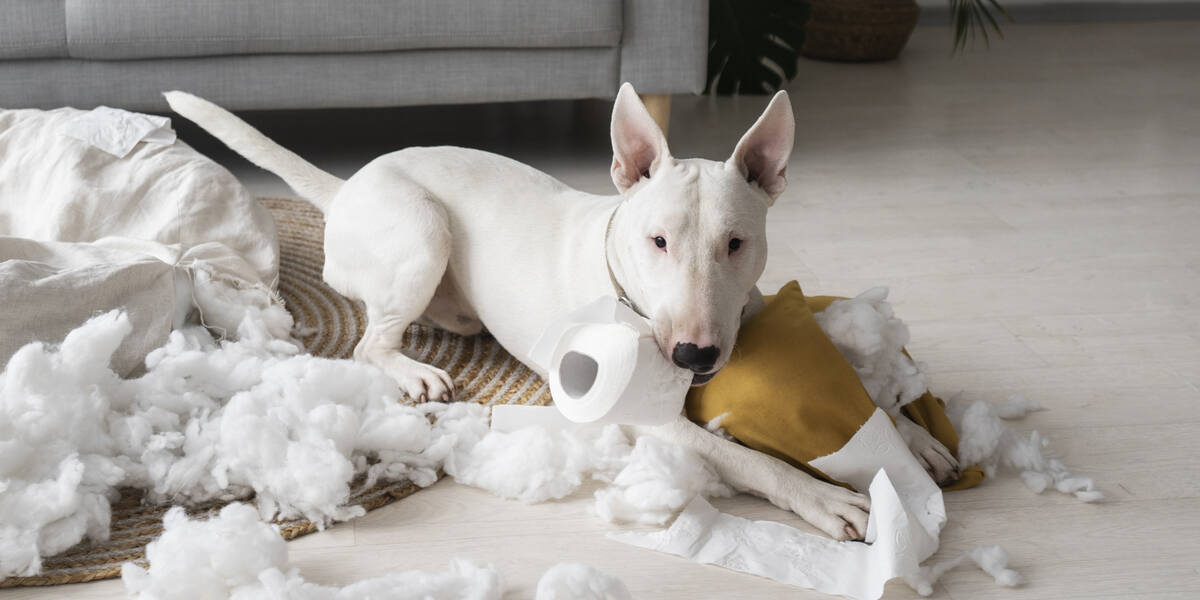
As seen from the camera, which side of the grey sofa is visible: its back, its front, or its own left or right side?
front

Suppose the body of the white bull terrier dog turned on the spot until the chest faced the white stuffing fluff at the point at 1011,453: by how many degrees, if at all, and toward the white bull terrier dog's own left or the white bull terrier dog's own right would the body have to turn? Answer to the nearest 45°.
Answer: approximately 45° to the white bull terrier dog's own left

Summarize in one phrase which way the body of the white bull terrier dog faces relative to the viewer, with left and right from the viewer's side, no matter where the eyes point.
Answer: facing the viewer and to the right of the viewer

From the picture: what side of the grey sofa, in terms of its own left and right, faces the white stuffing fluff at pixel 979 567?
front

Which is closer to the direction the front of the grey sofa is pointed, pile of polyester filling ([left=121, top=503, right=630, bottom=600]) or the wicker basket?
the pile of polyester filling

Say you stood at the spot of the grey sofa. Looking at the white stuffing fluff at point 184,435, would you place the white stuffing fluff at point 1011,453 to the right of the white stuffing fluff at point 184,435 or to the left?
left

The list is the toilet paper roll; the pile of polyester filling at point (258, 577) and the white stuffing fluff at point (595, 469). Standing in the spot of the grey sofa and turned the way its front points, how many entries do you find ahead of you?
3

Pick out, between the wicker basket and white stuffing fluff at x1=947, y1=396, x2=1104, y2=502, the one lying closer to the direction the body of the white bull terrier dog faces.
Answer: the white stuffing fluff

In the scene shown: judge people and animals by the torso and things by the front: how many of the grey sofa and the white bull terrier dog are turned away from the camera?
0

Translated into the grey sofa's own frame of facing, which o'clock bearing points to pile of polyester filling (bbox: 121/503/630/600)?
The pile of polyester filling is roughly at 12 o'clock from the grey sofa.

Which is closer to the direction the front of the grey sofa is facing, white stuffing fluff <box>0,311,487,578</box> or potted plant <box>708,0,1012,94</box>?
the white stuffing fluff

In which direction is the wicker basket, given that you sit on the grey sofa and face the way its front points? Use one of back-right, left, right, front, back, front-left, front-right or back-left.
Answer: back-left

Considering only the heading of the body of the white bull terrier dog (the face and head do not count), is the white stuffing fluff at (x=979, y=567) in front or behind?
in front

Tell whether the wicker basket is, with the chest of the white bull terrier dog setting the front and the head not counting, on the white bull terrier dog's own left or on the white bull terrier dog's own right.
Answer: on the white bull terrier dog's own left

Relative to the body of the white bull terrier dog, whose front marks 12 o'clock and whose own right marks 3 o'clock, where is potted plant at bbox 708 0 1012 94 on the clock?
The potted plant is roughly at 8 o'clock from the white bull terrier dog.

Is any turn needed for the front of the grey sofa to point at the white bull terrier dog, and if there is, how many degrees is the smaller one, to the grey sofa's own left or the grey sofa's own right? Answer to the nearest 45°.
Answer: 0° — it already faces it

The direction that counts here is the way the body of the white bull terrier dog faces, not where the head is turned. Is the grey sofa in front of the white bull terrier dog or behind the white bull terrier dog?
behind
